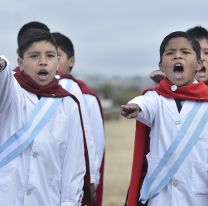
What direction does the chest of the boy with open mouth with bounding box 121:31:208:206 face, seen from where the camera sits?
toward the camera

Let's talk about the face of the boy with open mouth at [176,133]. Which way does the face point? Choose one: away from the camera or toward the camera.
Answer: toward the camera
